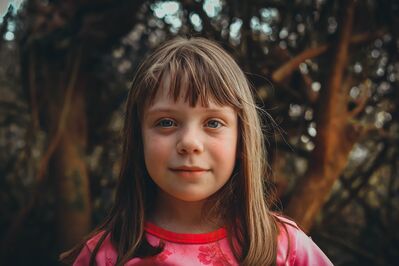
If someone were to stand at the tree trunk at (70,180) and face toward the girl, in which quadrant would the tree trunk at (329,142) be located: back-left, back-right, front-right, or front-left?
front-left

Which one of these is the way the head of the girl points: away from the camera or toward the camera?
toward the camera

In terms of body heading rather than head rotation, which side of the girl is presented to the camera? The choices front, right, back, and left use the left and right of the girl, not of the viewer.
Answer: front

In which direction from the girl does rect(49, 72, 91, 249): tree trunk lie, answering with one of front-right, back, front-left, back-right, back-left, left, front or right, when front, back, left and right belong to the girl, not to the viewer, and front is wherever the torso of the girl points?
back-right

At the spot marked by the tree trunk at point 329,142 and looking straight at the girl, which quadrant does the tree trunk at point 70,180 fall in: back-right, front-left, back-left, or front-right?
front-right

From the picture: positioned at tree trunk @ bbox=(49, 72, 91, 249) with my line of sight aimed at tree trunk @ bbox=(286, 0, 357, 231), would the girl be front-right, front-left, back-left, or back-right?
front-right

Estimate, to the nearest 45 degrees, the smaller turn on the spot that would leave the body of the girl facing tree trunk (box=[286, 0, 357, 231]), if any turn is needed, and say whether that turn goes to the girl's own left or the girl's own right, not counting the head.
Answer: approximately 135° to the girl's own left
